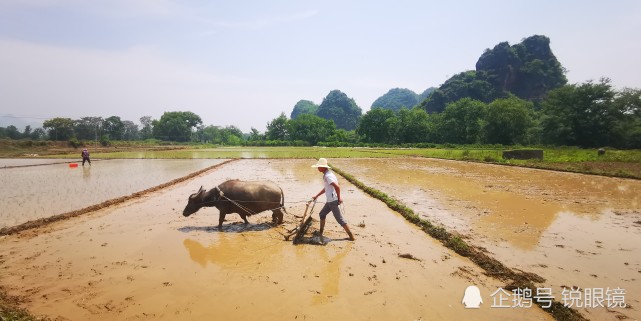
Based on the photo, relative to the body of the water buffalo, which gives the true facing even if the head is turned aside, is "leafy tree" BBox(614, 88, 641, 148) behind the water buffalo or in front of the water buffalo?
behind

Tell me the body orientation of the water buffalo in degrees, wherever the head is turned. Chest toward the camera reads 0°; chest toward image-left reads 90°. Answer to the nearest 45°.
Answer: approximately 90°
